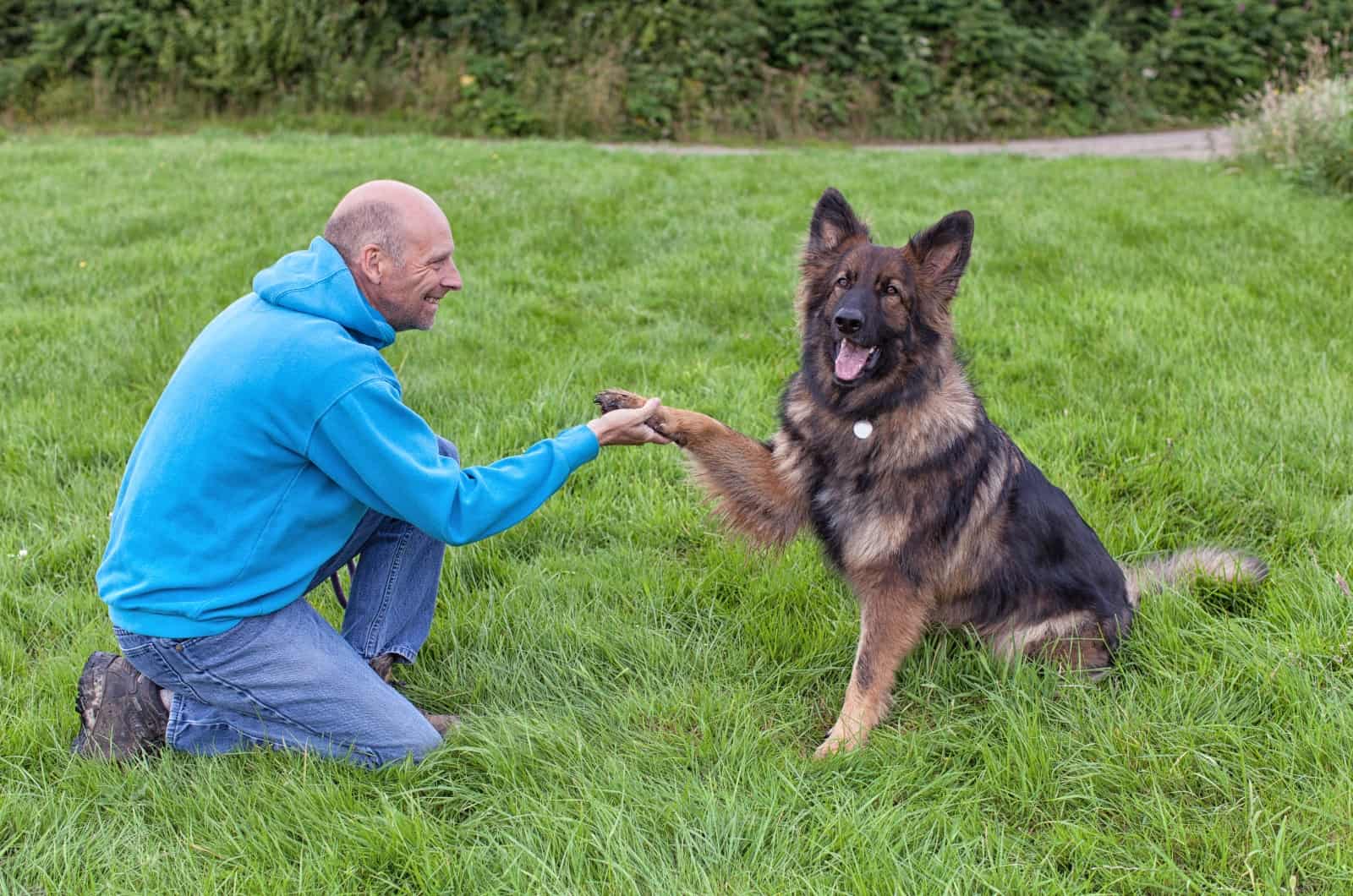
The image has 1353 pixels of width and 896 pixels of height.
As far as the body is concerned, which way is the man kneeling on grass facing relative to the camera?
to the viewer's right

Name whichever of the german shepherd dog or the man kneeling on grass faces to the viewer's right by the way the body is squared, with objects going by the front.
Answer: the man kneeling on grass

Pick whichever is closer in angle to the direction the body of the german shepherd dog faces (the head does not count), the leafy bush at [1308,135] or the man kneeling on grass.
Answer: the man kneeling on grass

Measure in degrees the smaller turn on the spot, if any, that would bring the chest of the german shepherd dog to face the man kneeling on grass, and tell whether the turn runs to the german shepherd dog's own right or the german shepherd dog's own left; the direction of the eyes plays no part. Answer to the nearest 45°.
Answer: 0° — it already faces them

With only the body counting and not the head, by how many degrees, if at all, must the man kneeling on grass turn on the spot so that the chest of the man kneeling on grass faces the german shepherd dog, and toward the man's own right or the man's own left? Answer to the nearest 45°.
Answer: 0° — they already face it

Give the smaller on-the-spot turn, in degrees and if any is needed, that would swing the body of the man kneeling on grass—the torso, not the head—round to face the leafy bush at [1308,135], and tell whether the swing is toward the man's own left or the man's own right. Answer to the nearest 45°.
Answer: approximately 45° to the man's own left

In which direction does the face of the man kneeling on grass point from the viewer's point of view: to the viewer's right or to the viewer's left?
to the viewer's right

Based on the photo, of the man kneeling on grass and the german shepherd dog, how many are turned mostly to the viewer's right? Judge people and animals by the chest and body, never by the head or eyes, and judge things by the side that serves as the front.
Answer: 1

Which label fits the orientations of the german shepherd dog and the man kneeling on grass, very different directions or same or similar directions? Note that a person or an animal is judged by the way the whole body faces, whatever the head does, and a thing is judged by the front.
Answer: very different directions
